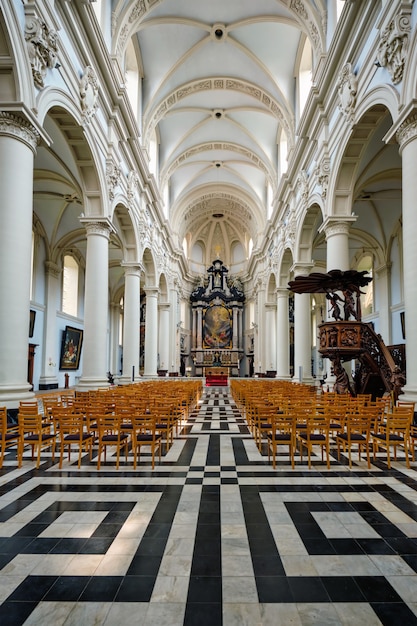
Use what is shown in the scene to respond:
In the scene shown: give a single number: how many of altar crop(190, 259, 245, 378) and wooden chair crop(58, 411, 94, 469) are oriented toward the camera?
1

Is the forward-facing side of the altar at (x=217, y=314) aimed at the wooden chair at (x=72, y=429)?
yes

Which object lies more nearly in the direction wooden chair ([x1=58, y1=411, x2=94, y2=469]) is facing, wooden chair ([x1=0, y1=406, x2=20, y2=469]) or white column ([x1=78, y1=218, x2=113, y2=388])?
the white column

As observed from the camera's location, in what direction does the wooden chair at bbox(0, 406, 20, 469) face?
facing away from the viewer and to the right of the viewer

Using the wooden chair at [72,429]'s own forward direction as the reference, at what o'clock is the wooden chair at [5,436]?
the wooden chair at [5,436] is roughly at 8 o'clock from the wooden chair at [72,429].

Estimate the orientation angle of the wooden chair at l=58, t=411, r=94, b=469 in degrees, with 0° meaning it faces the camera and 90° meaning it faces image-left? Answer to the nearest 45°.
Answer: approximately 225°

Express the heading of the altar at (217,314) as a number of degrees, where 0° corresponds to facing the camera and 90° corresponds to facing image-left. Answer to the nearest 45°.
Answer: approximately 0°

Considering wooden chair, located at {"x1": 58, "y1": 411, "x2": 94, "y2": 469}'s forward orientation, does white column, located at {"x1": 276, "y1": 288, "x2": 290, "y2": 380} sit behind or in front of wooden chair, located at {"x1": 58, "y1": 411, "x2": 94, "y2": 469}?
in front
